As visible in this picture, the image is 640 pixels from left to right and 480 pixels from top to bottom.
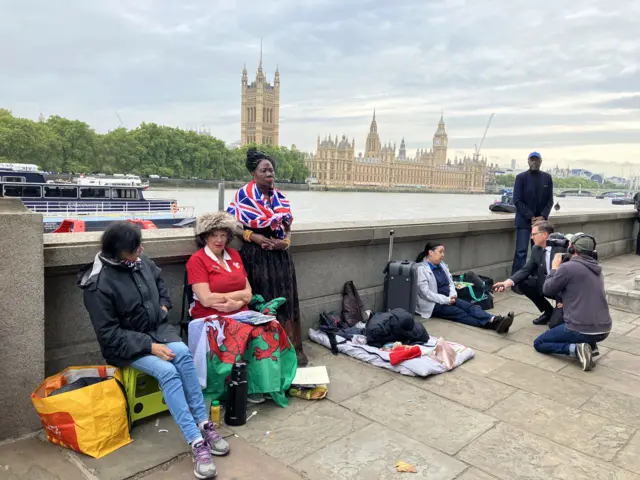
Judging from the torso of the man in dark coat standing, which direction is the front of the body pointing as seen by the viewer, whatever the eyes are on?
toward the camera

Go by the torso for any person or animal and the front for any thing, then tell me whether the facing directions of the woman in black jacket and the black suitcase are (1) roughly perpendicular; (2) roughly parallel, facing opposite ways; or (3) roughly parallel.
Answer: roughly parallel

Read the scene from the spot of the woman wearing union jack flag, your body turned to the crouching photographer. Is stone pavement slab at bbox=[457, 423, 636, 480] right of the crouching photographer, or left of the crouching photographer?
right

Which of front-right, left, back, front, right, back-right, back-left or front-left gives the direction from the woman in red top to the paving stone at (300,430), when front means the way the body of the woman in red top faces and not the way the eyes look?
front

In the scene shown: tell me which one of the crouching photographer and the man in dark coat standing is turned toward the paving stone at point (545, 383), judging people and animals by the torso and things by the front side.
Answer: the man in dark coat standing

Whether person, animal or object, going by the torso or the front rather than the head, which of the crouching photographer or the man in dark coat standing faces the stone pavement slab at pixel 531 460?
the man in dark coat standing

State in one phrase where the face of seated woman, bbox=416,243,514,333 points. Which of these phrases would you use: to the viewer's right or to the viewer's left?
to the viewer's right

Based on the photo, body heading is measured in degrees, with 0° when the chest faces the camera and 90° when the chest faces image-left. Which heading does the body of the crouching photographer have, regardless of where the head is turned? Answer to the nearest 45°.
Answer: approximately 135°

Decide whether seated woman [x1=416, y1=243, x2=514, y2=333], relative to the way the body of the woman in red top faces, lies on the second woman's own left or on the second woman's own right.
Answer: on the second woman's own left

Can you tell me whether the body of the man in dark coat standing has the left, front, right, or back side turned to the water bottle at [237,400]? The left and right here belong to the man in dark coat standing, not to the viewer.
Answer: front

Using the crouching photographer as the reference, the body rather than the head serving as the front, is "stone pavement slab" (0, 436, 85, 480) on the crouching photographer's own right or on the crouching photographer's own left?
on the crouching photographer's own left

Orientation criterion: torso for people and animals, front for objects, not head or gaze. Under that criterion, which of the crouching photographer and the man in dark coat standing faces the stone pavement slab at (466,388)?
the man in dark coat standing

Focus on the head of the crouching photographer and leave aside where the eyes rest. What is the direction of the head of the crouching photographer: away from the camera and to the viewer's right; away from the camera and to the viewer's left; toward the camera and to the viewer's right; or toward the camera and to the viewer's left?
away from the camera and to the viewer's left

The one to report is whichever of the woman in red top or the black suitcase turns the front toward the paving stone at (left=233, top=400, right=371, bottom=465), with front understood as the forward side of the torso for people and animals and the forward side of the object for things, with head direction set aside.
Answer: the woman in red top

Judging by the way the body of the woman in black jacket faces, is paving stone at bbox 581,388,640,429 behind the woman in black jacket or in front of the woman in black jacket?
in front

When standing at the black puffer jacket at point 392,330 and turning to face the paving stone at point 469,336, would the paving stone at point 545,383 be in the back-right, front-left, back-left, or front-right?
front-right
